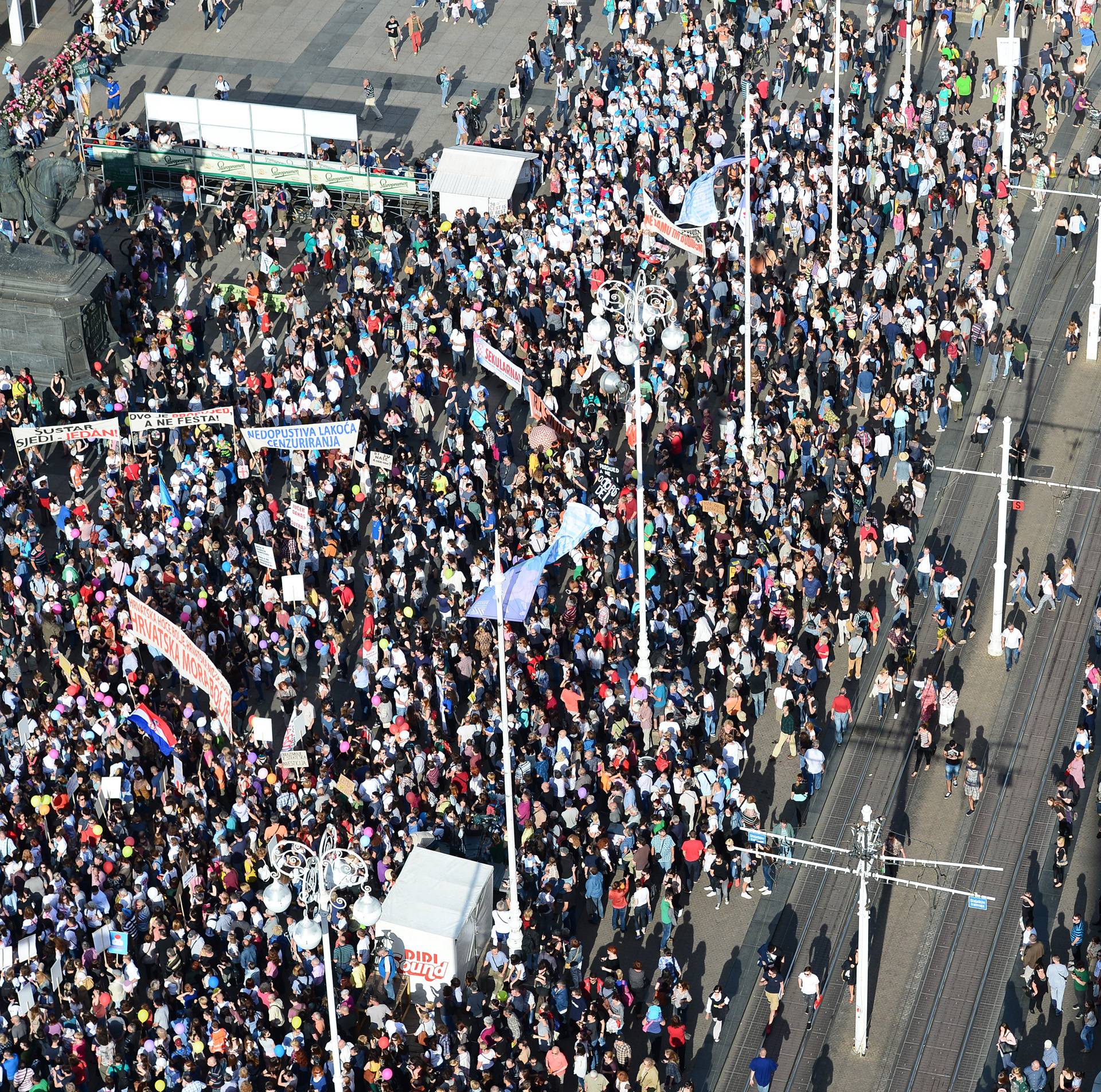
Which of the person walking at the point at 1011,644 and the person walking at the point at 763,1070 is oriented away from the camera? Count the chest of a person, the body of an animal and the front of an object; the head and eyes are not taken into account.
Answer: the person walking at the point at 763,1070

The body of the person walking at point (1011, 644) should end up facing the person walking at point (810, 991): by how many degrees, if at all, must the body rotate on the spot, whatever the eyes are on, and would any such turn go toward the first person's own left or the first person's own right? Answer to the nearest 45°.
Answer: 0° — they already face them

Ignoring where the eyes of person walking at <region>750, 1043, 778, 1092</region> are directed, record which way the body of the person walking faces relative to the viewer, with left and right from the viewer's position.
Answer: facing away from the viewer

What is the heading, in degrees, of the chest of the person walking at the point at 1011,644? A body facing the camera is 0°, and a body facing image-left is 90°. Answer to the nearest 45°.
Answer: approximately 0°

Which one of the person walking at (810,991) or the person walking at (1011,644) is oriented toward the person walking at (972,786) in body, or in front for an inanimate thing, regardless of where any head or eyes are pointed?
the person walking at (1011,644)

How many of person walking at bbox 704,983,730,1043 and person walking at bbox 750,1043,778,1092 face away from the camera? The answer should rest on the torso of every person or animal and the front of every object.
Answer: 1

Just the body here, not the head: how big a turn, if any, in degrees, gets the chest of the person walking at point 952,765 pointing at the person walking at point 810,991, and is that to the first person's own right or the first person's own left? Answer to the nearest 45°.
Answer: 0° — they already face them

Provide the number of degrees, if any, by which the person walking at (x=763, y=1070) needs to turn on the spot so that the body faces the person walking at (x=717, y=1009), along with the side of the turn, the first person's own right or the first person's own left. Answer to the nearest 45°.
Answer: approximately 45° to the first person's own left
